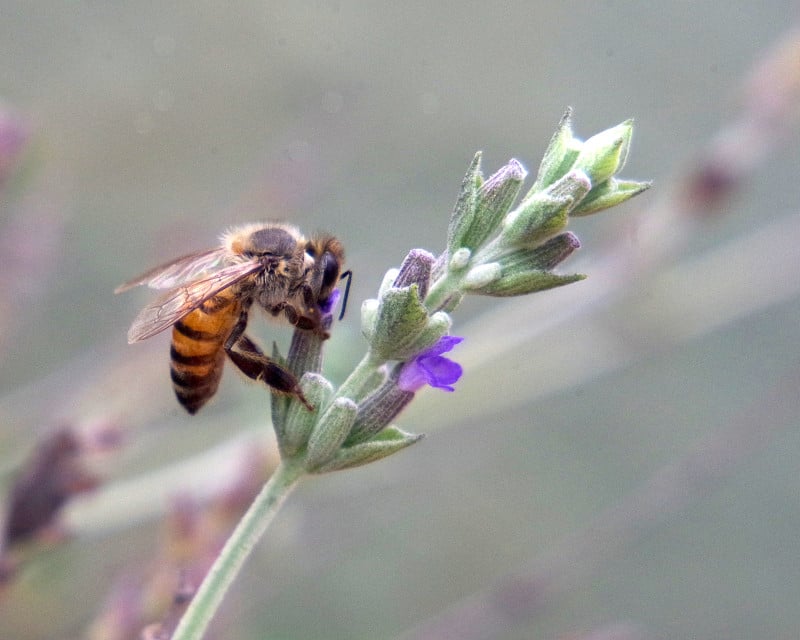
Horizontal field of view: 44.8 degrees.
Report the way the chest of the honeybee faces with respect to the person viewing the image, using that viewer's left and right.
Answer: facing to the right of the viewer
